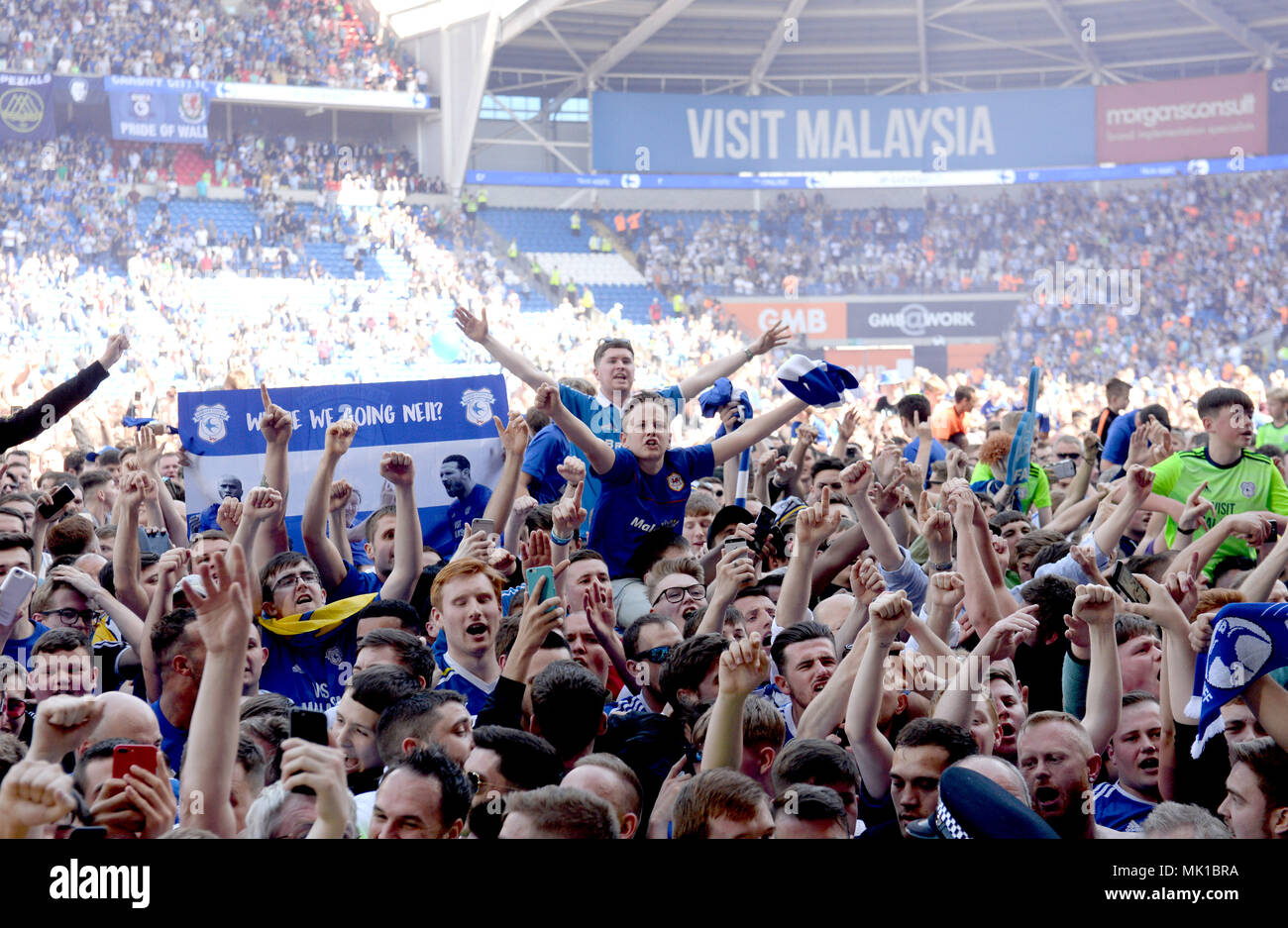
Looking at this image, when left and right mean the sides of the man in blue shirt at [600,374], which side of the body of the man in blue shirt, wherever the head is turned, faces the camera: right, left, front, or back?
front

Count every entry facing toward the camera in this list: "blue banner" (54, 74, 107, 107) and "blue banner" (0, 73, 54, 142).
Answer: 2

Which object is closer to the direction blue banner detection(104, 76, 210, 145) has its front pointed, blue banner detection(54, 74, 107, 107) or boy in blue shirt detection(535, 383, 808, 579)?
the boy in blue shirt

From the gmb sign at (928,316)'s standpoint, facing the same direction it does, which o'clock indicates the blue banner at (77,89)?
The blue banner is roughly at 2 o'clock from the gmb sign.

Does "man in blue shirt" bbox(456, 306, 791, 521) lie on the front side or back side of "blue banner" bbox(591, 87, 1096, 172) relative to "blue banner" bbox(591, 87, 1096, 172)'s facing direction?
on the front side

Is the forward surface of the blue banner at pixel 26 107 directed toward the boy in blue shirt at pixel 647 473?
yes

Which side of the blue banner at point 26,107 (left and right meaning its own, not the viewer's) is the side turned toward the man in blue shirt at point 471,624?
front

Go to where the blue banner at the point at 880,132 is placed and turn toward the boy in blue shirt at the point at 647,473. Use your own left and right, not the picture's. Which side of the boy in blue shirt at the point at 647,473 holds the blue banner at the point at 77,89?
right
